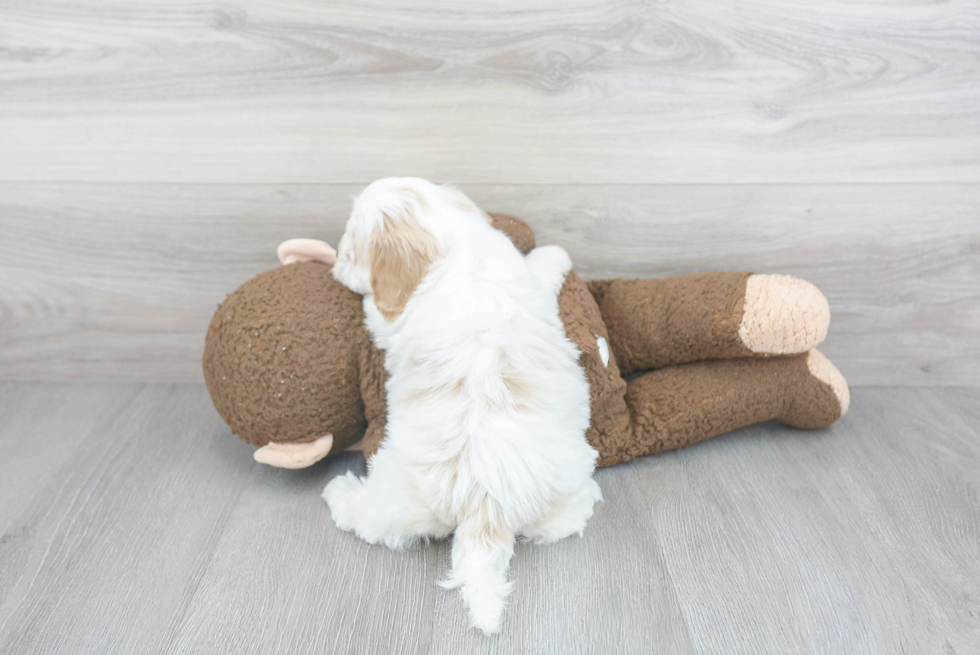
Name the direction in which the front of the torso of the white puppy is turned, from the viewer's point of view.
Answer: away from the camera
